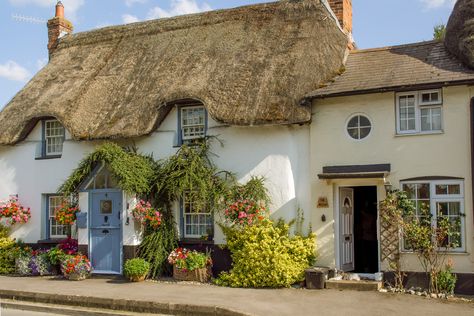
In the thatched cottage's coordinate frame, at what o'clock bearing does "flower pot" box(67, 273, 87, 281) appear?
The flower pot is roughly at 3 o'clock from the thatched cottage.

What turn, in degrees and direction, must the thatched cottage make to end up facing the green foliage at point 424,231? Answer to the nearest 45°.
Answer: approximately 45° to its left

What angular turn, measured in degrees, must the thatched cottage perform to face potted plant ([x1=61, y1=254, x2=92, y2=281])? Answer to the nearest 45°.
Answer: approximately 90° to its right

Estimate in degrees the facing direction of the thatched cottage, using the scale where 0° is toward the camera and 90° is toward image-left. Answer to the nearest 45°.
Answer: approximately 0°

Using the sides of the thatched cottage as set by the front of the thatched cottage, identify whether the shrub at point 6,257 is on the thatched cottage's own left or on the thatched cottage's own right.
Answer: on the thatched cottage's own right
